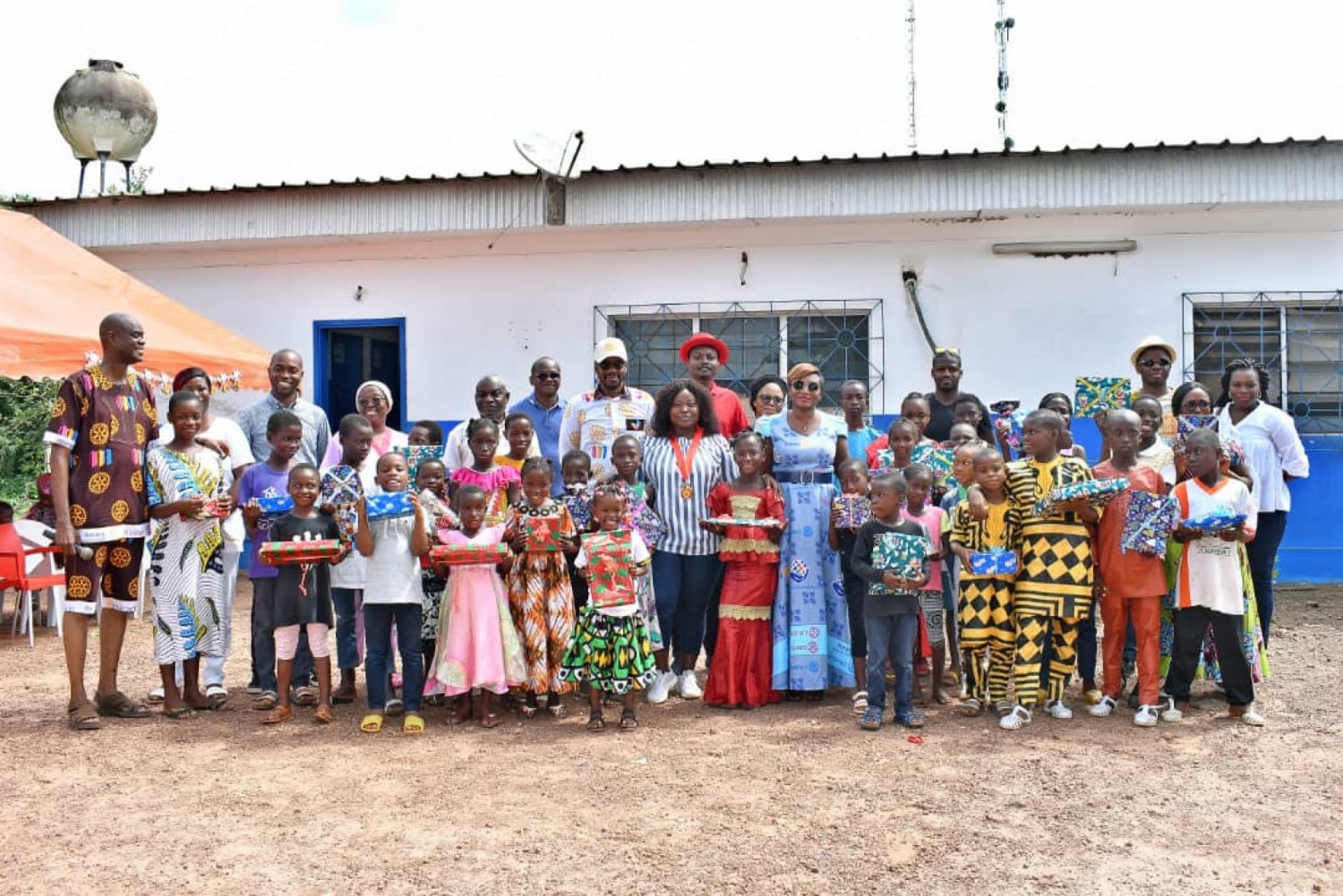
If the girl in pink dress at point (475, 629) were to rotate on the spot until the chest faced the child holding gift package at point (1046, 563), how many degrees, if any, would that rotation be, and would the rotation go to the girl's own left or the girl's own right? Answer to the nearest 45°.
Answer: approximately 90° to the girl's own left

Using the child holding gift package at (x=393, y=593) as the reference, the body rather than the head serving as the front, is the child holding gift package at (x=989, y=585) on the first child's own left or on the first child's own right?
on the first child's own left

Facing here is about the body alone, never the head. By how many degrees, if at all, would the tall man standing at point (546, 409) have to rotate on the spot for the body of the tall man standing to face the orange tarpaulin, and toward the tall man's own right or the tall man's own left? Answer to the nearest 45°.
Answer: approximately 135° to the tall man's own right

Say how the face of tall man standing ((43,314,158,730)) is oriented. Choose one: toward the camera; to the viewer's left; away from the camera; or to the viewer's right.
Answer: to the viewer's right

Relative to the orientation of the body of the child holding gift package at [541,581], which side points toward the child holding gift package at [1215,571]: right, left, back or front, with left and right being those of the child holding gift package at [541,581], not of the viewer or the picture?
left

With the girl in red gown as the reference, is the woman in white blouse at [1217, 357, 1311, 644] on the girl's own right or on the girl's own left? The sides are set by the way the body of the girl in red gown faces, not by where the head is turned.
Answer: on the girl's own left
